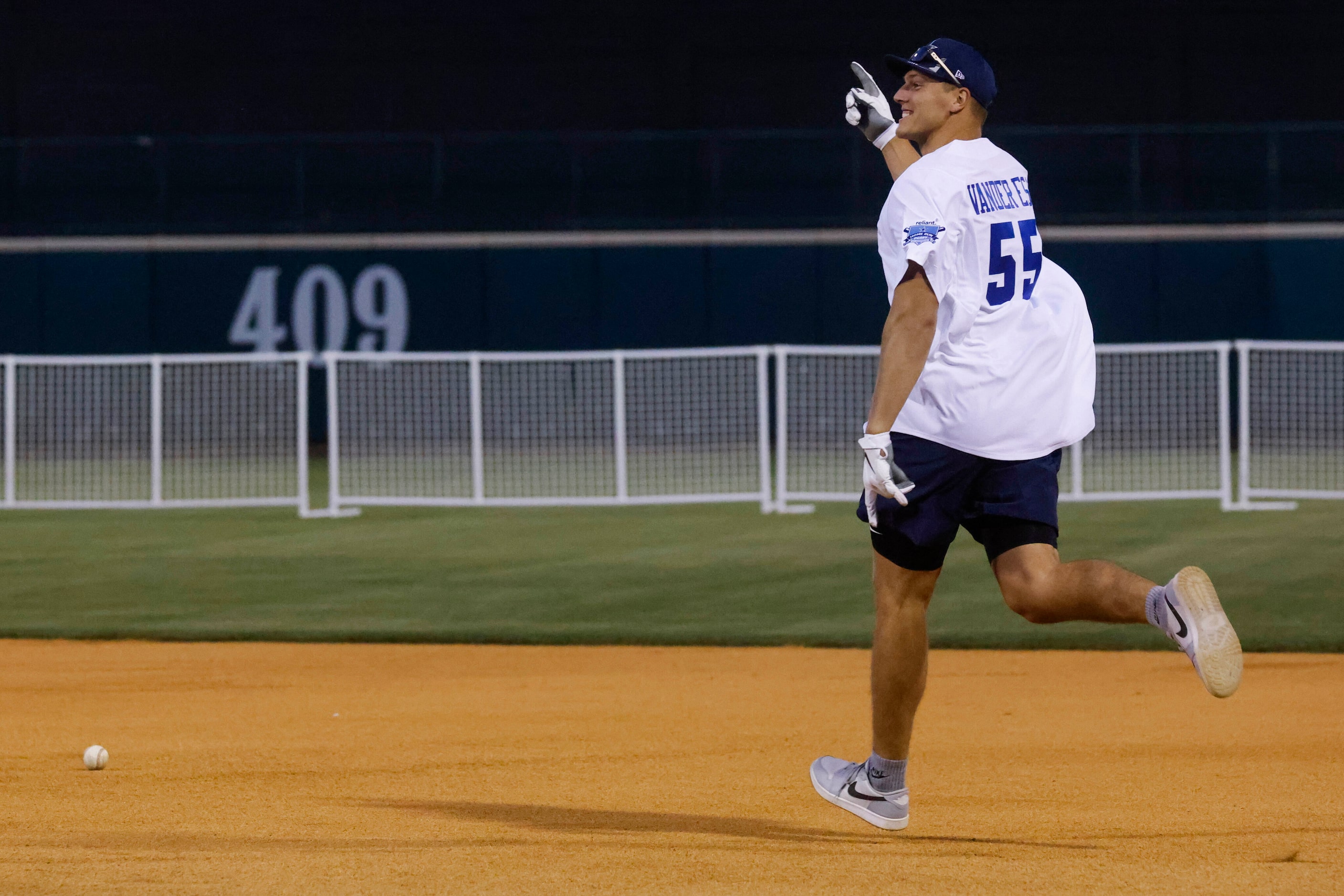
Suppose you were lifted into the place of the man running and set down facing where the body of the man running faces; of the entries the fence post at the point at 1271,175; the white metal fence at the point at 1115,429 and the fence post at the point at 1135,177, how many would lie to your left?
0

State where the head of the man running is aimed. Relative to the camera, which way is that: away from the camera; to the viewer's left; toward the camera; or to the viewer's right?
to the viewer's left

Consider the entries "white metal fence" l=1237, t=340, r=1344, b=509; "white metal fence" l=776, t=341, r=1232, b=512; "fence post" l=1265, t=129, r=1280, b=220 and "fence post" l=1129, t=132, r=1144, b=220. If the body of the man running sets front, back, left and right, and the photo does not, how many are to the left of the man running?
0

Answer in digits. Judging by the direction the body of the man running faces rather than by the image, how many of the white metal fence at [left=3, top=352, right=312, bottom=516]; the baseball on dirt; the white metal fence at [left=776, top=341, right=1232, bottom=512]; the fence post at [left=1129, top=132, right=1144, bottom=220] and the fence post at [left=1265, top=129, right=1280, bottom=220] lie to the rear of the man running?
0

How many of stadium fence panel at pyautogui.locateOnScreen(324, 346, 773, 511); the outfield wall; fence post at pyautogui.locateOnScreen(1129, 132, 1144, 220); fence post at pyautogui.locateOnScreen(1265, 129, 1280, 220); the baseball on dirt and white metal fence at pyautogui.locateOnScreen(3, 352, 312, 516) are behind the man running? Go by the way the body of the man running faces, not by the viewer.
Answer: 0

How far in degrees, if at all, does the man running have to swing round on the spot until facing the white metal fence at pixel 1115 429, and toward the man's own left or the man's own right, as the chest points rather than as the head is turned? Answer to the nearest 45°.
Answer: approximately 45° to the man's own right

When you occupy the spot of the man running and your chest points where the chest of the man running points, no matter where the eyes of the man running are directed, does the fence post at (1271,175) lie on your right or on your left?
on your right

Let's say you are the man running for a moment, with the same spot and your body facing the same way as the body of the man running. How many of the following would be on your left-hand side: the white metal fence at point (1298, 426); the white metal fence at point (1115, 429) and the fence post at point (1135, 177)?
0

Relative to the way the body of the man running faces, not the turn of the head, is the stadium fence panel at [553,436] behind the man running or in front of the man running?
in front

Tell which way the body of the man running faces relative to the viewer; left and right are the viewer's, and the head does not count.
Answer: facing away from the viewer and to the left of the viewer

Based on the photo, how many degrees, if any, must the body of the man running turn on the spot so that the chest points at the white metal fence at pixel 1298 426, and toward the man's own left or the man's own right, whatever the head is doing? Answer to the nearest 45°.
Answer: approximately 45° to the man's own right

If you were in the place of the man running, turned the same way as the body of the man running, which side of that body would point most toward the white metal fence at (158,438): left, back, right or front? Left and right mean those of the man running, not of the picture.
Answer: front

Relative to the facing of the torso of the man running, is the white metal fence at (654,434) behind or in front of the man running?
in front

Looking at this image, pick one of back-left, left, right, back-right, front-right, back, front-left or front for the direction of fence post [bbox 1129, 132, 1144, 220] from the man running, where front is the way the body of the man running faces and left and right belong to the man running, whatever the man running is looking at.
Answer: front-right
